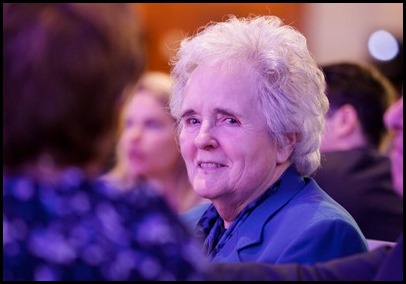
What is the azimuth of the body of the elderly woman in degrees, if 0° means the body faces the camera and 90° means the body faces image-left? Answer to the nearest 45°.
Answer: approximately 45°

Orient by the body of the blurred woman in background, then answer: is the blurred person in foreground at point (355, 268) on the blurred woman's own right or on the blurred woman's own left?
on the blurred woman's own left

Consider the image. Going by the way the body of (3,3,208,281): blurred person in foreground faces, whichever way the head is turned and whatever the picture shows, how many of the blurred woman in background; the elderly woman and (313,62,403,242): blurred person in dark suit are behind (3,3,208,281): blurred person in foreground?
0

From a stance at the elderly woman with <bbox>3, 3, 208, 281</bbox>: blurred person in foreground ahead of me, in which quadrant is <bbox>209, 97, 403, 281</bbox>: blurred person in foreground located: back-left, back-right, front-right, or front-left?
front-left

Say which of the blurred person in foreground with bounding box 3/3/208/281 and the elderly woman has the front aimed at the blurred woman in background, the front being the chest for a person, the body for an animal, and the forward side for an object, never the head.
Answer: the blurred person in foreground

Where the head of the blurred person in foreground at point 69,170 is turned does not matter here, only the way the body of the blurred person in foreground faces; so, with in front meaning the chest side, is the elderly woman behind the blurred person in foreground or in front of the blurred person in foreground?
in front

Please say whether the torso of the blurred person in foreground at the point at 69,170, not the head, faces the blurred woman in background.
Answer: yes

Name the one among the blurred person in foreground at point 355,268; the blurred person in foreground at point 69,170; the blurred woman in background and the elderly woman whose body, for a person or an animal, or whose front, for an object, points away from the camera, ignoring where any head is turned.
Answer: the blurred person in foreground at point 69,170

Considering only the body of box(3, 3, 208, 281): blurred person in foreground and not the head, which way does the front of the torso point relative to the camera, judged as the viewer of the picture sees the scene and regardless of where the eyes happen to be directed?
away from the camera

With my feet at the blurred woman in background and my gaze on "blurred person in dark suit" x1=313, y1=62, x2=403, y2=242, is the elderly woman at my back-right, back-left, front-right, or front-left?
front-right

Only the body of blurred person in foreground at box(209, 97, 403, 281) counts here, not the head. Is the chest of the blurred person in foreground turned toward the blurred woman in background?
no
